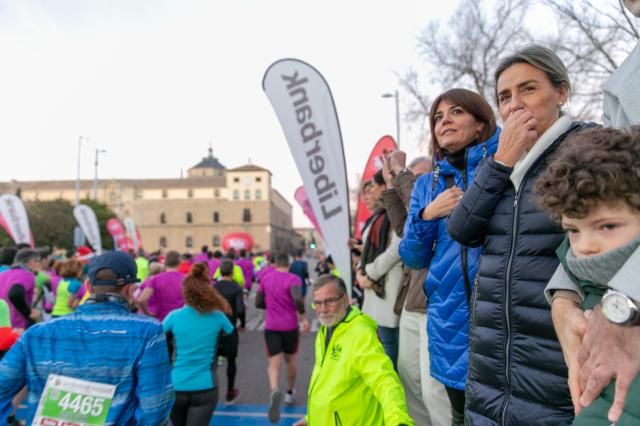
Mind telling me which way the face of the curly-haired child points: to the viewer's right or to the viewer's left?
to the viewer's left

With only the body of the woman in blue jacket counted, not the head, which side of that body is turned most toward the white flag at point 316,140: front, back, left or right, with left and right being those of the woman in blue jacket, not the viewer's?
right

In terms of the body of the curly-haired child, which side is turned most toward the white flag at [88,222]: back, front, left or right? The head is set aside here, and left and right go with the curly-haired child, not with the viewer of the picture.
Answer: right

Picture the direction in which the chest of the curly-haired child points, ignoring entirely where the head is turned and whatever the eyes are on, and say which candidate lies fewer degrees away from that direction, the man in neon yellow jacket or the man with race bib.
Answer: the man with race bib

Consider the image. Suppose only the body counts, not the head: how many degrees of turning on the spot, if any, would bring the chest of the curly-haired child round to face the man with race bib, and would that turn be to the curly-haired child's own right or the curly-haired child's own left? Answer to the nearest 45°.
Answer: approximately 45° to the curly-haired child's own right

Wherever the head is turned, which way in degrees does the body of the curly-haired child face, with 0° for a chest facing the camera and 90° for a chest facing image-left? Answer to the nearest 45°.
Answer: approximately 45°

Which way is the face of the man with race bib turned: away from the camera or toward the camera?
away from the camera

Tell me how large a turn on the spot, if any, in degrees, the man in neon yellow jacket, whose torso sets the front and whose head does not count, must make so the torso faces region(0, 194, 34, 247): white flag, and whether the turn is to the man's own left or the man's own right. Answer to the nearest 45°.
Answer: approximately 90° to the man's own right
